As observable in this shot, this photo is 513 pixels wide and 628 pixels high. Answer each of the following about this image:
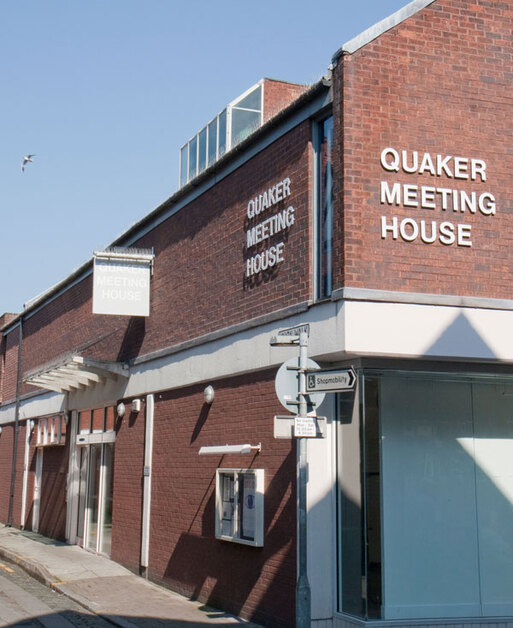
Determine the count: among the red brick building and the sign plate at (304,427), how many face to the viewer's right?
0

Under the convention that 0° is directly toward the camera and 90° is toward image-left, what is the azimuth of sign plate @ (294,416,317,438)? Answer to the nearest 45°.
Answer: approximately 0°

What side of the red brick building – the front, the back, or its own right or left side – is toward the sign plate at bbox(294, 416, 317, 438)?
front

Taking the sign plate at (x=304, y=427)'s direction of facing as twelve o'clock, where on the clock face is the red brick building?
The red brick building is roughly at 7 o'clock from the sign plate.
